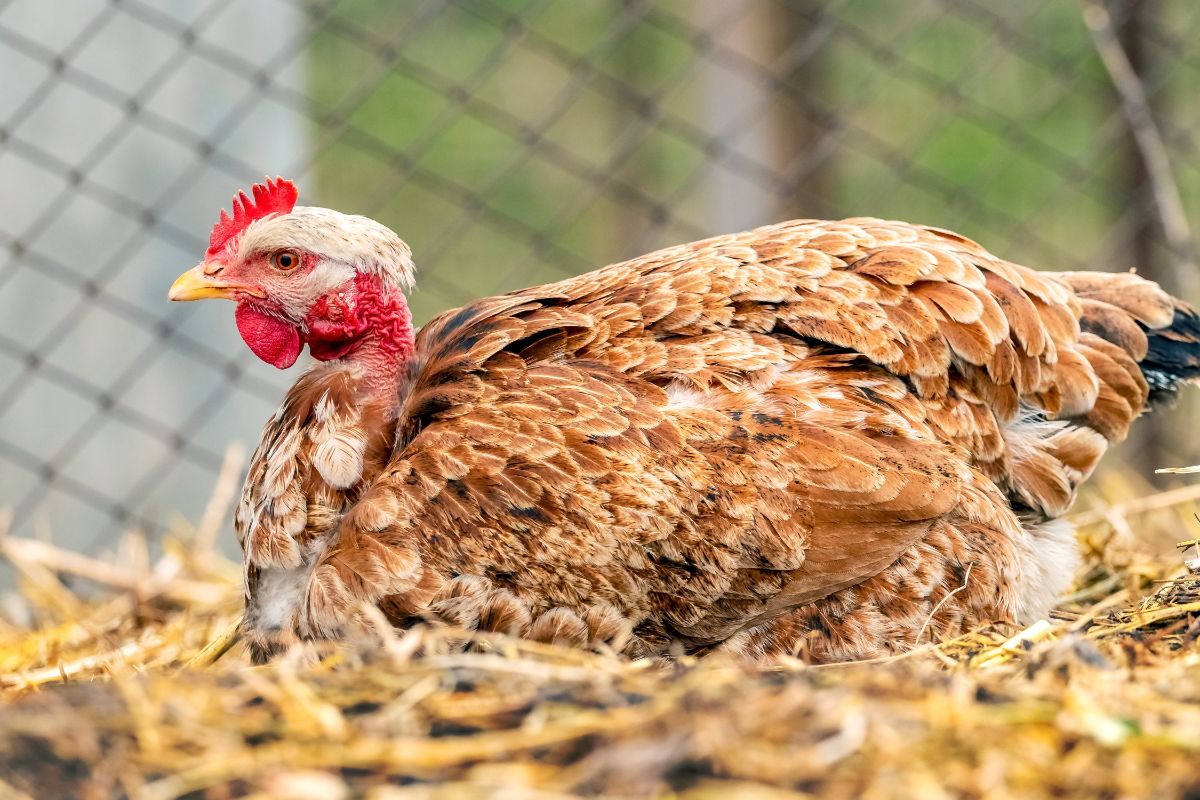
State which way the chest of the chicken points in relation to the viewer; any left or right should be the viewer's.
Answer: facing to the left of the viewer
